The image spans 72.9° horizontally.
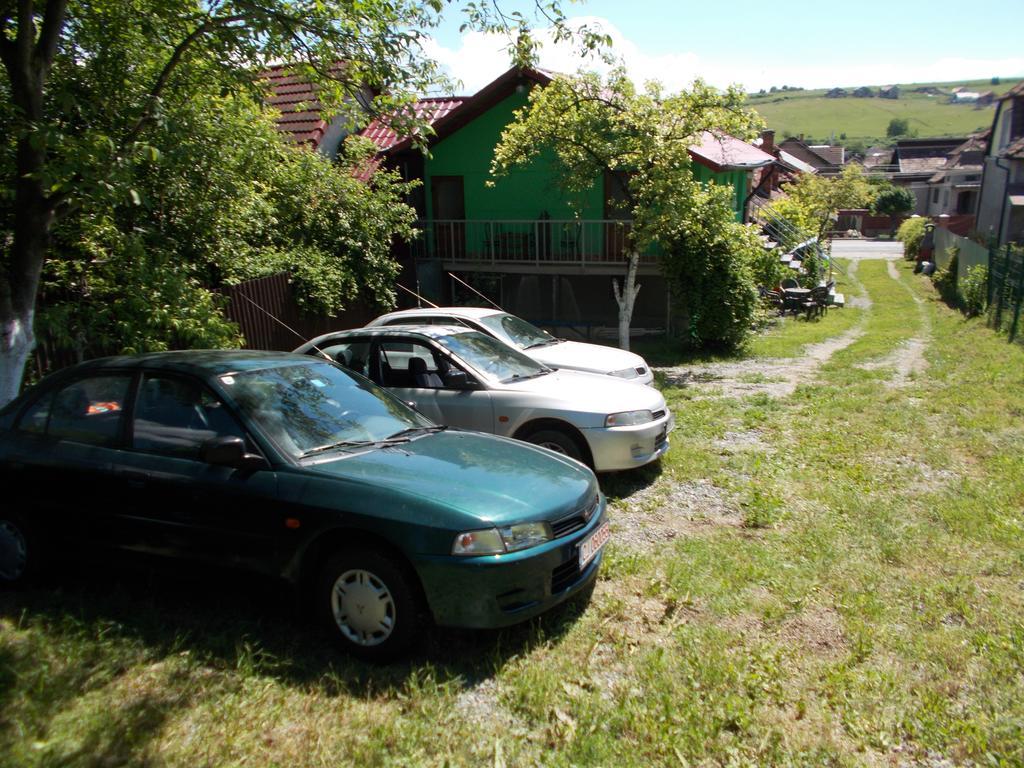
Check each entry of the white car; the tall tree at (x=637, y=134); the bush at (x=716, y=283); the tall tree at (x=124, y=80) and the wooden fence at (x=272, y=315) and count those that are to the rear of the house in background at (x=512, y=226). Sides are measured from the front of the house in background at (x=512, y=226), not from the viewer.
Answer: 0

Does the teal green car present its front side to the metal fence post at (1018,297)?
no

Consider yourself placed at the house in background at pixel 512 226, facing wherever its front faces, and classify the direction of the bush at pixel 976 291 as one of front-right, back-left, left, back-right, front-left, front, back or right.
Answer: left

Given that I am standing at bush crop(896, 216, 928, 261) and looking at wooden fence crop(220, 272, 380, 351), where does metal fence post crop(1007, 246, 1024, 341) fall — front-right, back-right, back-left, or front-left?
front-left

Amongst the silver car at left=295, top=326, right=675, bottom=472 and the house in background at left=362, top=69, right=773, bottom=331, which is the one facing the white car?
the house in background

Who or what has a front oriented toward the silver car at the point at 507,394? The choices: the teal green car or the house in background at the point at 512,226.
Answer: the house in background

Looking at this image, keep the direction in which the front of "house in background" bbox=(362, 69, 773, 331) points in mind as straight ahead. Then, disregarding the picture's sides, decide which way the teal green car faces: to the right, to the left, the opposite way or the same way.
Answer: to the left

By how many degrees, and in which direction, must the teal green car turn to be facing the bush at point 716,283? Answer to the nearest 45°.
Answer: approximately 90° to its left

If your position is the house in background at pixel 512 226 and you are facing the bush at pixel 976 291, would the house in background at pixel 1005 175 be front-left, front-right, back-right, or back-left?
front-left

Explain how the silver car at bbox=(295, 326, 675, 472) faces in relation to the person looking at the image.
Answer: facing the viewer and to the right of the viewer

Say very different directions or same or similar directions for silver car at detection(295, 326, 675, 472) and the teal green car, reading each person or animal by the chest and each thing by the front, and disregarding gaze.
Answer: same or similar directions

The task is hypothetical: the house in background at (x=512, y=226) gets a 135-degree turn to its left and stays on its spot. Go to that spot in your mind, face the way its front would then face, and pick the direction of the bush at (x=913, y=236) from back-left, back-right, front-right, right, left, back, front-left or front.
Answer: front

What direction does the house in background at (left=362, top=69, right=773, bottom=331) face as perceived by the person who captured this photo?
facing the viewer

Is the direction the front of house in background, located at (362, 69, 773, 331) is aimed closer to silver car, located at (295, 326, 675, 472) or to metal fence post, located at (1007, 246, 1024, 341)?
the silver car

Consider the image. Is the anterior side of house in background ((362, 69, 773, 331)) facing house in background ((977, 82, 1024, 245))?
no

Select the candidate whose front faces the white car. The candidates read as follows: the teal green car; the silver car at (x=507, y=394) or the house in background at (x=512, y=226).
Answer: the house in background

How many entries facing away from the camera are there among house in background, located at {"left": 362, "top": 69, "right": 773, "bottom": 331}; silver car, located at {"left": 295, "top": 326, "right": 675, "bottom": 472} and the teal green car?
0

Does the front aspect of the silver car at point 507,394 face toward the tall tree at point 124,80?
no
